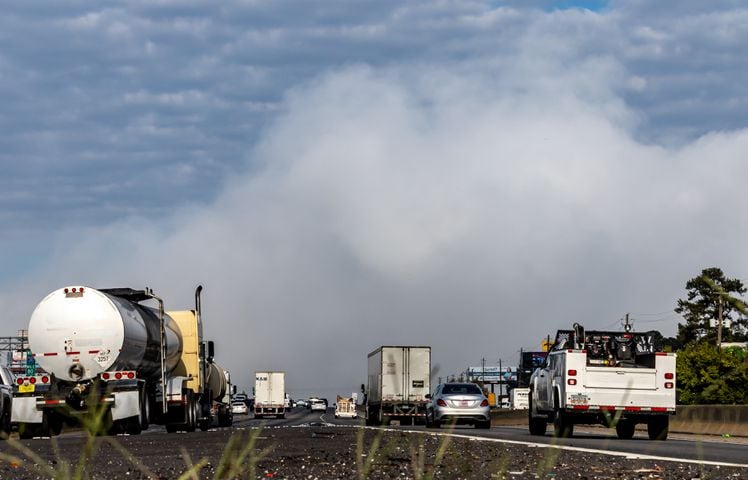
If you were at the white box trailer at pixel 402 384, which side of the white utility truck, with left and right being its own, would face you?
front

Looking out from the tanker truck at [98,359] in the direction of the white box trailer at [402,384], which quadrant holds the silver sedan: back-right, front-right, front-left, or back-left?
front-right

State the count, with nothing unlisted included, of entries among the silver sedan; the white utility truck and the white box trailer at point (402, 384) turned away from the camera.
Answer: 3

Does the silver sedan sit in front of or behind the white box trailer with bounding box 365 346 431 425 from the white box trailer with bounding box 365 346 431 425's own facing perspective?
behind

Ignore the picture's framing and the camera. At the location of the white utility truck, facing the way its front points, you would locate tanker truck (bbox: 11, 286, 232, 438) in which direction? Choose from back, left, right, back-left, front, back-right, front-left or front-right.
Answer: left

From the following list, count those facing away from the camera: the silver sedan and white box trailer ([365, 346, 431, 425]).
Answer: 2

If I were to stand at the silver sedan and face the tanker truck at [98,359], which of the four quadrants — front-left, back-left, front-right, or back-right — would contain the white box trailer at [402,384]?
back-right

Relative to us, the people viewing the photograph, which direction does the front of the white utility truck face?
facing away from the viewer

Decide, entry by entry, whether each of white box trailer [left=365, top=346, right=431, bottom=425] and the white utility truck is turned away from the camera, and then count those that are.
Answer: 2

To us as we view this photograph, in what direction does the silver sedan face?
facing away from the viewer

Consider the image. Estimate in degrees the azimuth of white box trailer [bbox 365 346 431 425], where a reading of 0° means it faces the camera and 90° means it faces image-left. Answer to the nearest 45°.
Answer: approximately 180°

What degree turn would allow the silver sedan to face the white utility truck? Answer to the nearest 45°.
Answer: approximately 180°
